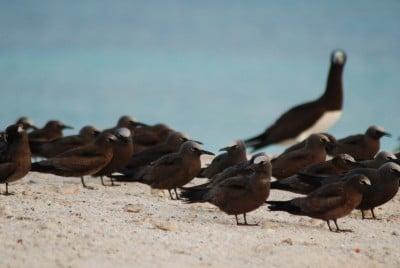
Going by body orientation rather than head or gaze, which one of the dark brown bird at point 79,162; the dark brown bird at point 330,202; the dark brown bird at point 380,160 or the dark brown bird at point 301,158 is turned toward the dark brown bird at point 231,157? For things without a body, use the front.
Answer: the dark brown bird at point 79,162

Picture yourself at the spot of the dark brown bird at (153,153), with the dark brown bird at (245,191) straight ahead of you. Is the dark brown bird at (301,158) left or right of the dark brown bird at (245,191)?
left

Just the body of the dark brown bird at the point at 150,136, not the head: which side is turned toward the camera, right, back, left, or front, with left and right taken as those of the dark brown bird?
right

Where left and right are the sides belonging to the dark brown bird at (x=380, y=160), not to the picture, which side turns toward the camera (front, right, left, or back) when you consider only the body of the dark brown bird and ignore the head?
right

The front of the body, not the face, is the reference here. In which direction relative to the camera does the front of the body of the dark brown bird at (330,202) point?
to the viewer's right

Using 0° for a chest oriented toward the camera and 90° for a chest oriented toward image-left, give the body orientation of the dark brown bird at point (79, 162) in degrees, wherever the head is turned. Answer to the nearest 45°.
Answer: approximately 270°

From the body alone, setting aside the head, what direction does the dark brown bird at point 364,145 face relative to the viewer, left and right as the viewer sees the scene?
facing to the right of the viewer

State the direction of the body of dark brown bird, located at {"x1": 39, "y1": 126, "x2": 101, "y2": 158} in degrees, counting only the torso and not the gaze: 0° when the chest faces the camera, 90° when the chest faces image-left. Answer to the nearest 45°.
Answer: approximately 270°

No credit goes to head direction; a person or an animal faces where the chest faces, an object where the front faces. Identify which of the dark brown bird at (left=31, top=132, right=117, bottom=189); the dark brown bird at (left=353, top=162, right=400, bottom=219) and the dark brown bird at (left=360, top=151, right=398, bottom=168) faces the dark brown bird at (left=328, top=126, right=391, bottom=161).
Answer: the dark brown bird at (left=31, top=132, right=117, bottom=189)

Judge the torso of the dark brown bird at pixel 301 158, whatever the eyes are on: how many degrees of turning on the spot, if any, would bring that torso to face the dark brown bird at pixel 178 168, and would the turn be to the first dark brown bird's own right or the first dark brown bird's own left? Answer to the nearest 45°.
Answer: approximately 135° to the first dark brown bird's own right

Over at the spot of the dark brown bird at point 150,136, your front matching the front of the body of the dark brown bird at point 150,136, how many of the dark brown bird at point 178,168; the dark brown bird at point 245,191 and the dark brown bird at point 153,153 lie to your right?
3

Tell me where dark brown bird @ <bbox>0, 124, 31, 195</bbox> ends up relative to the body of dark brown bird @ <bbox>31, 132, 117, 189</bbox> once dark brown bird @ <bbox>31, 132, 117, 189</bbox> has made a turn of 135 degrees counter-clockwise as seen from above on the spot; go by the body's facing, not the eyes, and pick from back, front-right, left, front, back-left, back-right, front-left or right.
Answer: left

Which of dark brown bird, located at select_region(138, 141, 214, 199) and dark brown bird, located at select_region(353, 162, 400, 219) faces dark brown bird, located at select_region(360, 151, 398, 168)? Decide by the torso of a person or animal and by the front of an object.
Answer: dark brown bird, located at select_region(138, 141, 214, 199)

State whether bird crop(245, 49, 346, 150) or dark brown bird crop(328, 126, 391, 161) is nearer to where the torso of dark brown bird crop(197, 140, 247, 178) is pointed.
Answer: the dark brown bird
